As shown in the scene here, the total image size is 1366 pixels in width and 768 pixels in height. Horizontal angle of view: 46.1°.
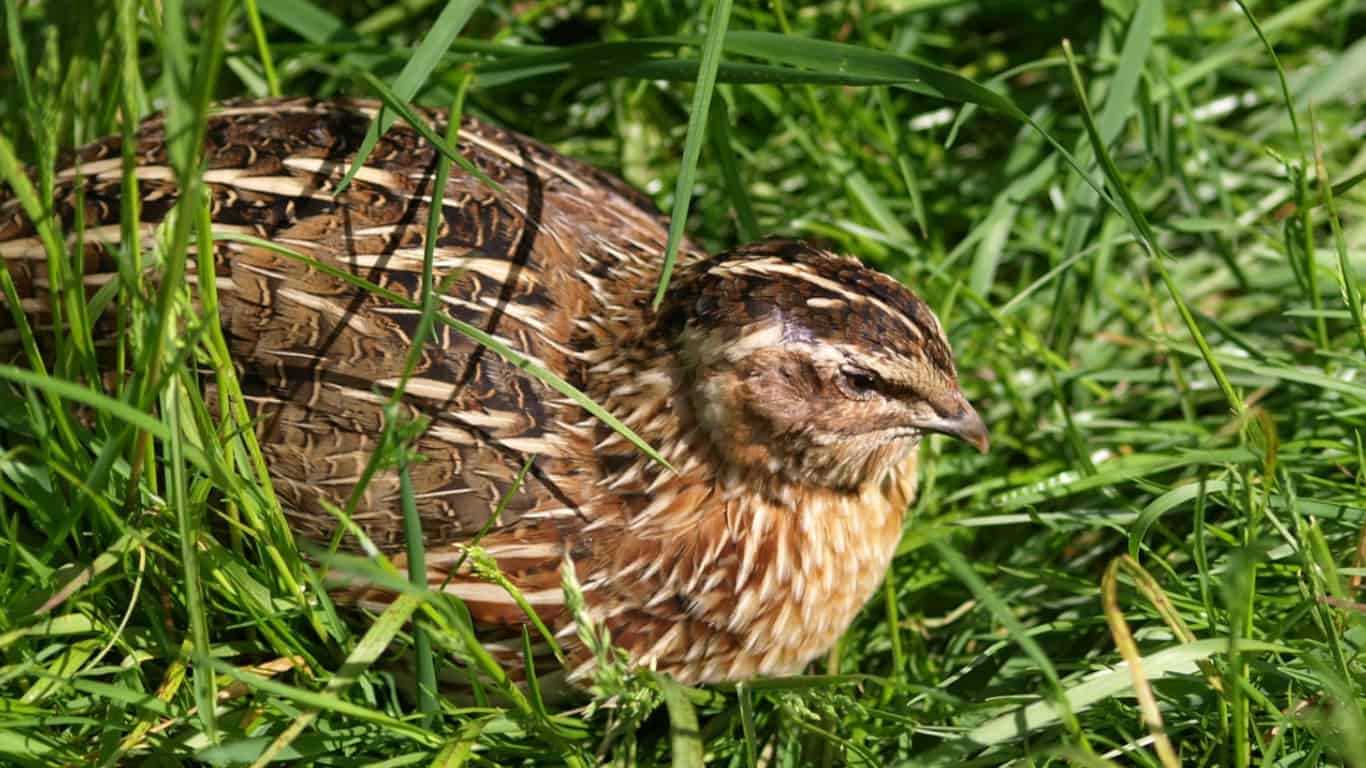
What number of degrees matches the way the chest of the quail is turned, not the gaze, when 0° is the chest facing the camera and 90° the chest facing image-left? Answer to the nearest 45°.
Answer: approximately 270°

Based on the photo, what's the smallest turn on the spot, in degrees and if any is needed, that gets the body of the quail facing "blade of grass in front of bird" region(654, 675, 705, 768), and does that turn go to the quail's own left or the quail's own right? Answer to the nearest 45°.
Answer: approximately 90° to the quail's own right
